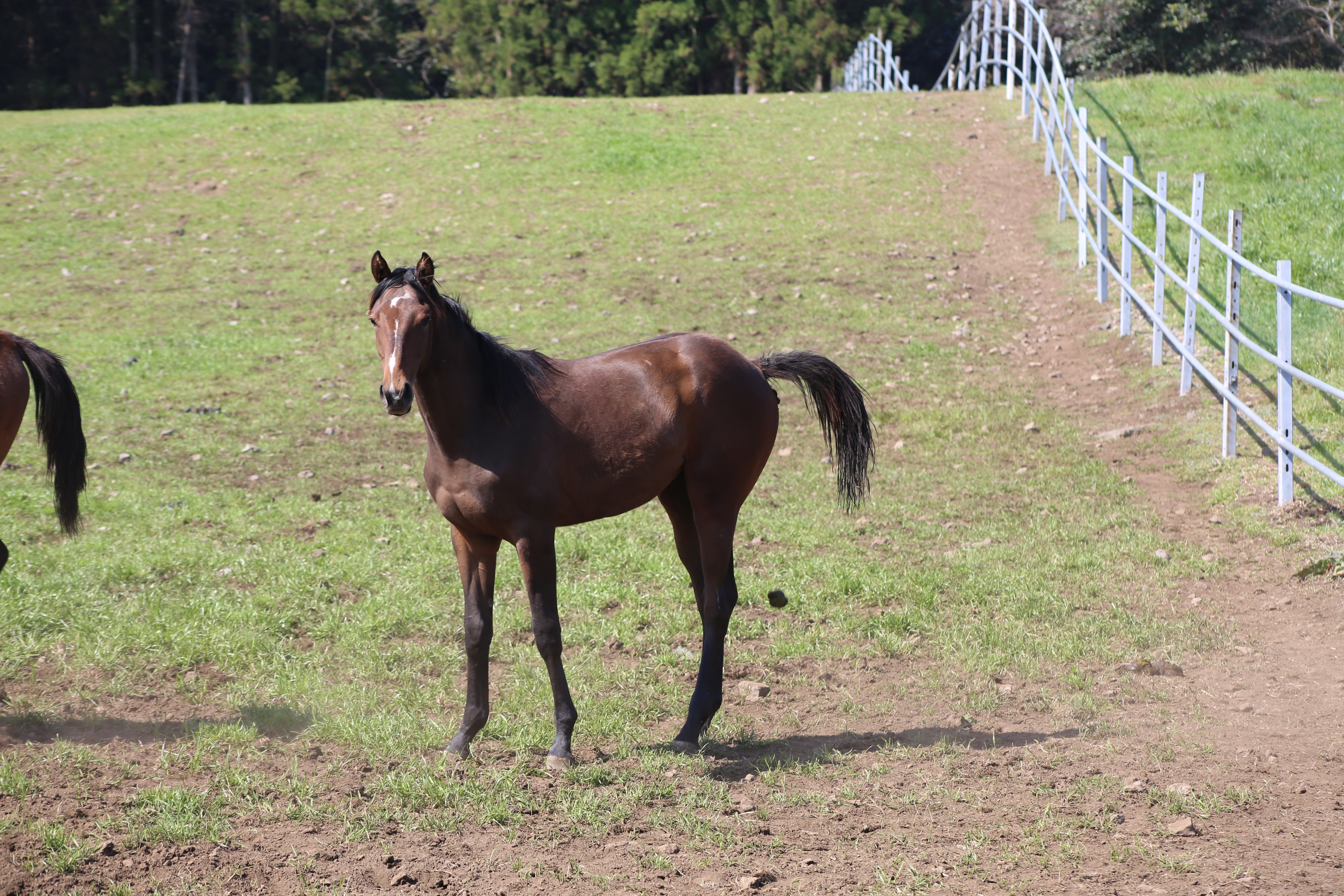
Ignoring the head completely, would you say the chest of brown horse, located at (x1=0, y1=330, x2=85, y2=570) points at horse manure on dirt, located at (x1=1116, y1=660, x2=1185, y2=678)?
no

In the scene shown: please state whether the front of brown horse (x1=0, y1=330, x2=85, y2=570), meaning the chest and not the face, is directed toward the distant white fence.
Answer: no

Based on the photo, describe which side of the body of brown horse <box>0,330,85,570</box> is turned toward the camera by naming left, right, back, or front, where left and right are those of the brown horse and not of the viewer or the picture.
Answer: left

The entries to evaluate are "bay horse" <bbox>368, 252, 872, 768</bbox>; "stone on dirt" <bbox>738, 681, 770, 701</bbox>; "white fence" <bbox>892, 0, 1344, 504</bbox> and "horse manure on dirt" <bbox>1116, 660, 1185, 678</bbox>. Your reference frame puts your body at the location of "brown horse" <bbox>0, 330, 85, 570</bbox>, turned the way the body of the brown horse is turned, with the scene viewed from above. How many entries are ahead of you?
0

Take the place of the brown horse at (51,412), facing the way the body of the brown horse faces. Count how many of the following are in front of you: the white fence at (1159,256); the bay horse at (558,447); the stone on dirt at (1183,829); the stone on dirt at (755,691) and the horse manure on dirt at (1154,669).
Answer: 0

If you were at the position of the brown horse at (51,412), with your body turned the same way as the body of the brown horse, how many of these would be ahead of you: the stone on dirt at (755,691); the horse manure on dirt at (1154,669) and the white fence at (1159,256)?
0

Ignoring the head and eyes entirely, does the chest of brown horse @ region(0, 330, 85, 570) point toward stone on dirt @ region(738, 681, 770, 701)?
no

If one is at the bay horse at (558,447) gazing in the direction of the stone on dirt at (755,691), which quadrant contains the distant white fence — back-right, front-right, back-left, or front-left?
front-left

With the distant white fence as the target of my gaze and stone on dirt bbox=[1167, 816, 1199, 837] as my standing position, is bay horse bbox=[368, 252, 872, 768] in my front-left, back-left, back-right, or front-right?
front-left

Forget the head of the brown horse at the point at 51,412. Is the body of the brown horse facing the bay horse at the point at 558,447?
no
